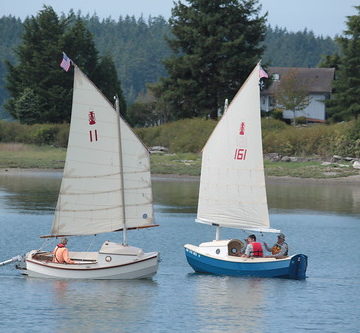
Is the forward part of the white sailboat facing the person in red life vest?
yes

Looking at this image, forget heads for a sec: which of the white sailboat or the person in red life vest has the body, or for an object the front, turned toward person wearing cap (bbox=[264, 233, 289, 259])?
the white sailboat

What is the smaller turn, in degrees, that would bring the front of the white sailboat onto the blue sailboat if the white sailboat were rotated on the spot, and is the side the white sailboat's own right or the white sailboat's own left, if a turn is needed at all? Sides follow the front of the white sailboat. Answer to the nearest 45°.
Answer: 0° — it already faces it

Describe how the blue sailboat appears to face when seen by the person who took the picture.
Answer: facing away from the viewer and to the left of the viewer

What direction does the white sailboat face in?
to the viewer's right

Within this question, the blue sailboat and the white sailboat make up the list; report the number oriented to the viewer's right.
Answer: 1

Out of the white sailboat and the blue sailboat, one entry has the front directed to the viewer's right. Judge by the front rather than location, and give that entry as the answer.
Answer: the white sailboat

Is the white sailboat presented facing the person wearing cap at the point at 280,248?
yes

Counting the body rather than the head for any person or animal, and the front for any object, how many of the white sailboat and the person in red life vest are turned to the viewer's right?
1
